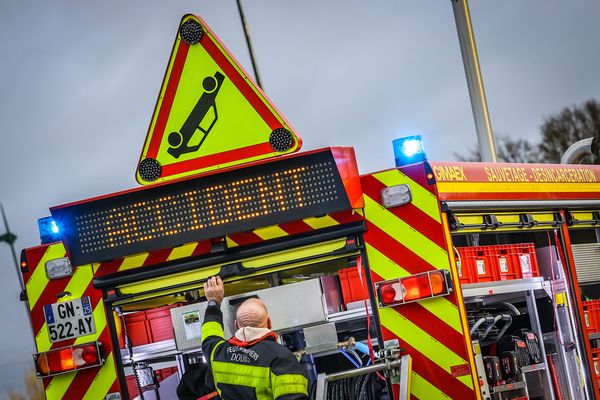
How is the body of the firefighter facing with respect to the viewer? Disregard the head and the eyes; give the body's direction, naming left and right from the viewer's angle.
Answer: facing away from the viewer

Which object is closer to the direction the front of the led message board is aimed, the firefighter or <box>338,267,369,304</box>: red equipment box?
the firefighter

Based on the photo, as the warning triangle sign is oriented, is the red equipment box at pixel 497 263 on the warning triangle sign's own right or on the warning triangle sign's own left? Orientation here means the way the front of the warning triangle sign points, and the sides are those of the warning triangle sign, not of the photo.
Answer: on the warning triangle sign's own left

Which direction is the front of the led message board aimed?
toward the camera

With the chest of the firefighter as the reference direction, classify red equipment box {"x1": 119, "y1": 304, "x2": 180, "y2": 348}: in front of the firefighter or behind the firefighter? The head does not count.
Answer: in front

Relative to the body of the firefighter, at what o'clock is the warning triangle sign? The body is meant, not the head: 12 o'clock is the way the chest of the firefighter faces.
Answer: The warning triangle sign is roughly at 12 o'clock from the firefighter.

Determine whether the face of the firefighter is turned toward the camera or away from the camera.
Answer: away from the camera

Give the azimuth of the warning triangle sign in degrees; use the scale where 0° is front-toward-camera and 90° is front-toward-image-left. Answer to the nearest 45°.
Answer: approximately 0°

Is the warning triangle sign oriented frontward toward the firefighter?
yes

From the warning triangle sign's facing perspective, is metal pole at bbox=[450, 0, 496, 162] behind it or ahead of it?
behind

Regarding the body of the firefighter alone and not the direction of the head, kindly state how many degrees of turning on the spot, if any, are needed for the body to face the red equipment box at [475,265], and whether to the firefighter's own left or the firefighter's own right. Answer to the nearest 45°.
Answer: approximately 45° to the firefighter's own right

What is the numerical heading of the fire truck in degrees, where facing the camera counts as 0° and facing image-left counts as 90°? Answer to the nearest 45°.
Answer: approximately 225°

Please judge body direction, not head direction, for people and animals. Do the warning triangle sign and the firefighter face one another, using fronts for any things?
yes
